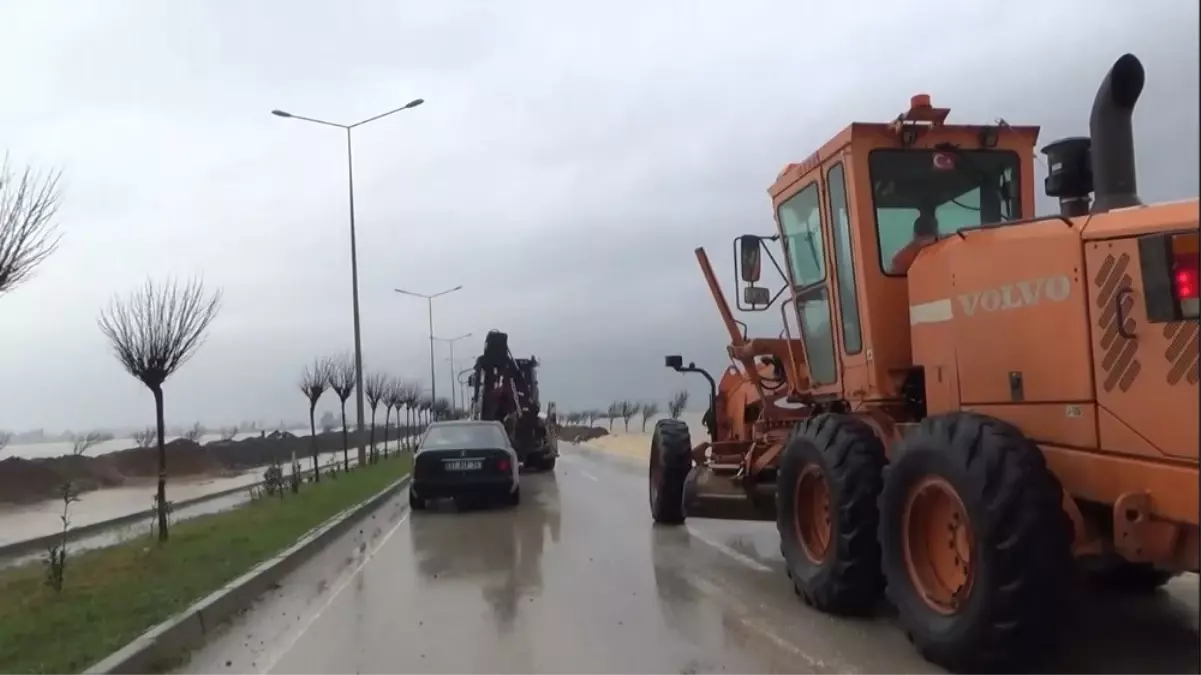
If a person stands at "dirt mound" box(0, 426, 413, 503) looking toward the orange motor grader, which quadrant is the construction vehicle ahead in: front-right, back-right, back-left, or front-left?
front-left

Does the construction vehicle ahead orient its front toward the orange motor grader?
no

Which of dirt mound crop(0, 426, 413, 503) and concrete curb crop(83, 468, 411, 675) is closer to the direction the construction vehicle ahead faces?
the dirt mound

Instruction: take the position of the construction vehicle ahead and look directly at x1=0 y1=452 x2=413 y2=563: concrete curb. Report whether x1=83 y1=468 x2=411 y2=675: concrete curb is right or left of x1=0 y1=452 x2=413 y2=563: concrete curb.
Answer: left

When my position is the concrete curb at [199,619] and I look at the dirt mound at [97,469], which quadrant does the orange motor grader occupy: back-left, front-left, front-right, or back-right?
back-right

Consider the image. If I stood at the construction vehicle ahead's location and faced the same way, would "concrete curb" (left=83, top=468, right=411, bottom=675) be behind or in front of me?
behind

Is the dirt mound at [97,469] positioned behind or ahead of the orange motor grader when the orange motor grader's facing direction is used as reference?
ahead

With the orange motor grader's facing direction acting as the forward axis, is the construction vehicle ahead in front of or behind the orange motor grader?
in front

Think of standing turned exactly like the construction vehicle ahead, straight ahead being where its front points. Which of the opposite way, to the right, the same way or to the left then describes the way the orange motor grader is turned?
the same way

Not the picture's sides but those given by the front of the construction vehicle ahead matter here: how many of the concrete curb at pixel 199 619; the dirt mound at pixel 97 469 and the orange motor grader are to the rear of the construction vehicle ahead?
2

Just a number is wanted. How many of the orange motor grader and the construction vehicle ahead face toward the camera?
0

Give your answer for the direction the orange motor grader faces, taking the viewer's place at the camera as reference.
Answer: facing away from the viewer and to the left of the viewer

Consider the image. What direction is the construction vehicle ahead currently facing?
away from the camera

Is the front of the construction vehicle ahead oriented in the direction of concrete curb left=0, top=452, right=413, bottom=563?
no

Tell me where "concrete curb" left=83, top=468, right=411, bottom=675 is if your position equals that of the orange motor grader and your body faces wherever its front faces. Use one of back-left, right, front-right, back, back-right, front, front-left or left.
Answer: front-left

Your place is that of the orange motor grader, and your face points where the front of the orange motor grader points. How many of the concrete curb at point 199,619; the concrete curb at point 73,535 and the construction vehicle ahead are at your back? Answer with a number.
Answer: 0
